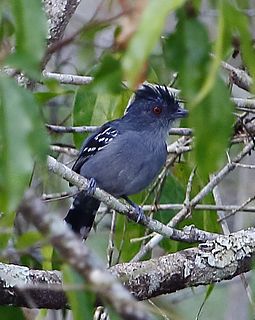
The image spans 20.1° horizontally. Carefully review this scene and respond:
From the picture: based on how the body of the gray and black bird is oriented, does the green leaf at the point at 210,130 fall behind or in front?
in front

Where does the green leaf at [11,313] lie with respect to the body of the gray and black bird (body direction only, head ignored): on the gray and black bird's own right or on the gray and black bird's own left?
on the gray and black bird's own right

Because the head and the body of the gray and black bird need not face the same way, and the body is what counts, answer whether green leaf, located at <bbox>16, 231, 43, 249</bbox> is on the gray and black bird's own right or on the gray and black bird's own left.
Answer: on the gray and black bird's own right

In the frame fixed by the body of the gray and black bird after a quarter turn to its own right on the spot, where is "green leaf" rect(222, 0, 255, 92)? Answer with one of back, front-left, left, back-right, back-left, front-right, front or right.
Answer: front-left

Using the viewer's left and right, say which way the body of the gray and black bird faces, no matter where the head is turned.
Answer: facing the viewer and to the right of the viewer
